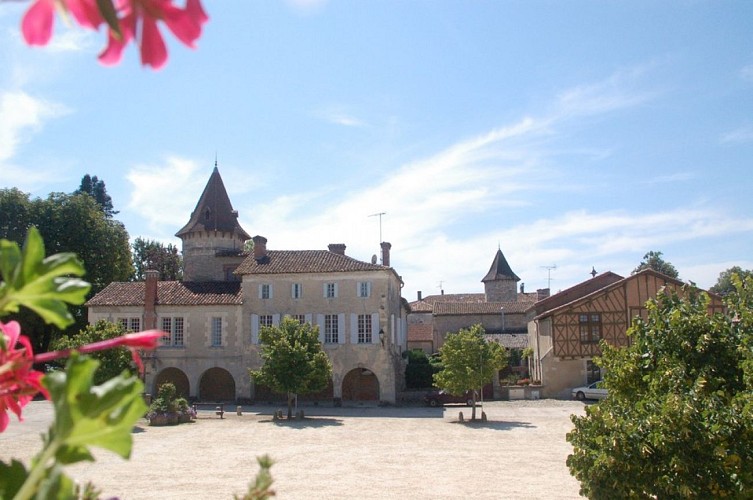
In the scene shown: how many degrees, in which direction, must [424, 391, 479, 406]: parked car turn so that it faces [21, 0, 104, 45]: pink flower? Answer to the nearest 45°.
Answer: approximately 90° to its left

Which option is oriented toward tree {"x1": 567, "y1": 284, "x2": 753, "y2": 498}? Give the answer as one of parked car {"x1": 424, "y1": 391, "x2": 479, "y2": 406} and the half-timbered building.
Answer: the half-timbered building

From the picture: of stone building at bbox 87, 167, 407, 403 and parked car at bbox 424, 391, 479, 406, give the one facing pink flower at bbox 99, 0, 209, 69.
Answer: the stone building

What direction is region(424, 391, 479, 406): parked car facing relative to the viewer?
to the viewer's left

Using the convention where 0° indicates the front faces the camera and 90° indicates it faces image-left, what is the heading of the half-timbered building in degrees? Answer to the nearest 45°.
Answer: approximately 0°

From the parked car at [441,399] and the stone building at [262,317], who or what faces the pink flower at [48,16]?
the stone building

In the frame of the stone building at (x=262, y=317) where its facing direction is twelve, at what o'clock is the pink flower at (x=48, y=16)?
The pink flower is roughly at 12 o'clock from the stone building.

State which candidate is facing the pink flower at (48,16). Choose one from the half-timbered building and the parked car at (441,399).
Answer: the half-timbered building

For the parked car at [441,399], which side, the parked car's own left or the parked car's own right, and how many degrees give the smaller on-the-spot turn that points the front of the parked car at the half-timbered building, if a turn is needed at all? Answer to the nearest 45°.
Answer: approximately 180°

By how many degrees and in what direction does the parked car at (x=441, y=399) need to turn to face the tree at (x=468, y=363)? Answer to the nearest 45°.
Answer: approximately 90° to its left

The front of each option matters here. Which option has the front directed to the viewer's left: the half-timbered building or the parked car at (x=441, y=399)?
the parked car

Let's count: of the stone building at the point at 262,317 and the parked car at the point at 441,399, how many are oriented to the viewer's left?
1

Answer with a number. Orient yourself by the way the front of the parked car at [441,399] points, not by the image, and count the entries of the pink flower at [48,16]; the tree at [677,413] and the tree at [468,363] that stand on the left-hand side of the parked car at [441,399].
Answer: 3
